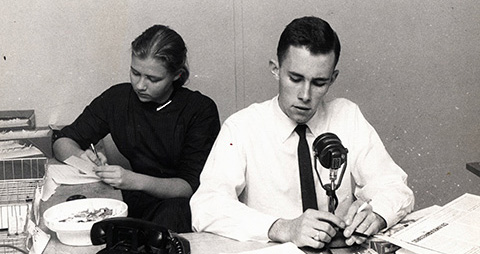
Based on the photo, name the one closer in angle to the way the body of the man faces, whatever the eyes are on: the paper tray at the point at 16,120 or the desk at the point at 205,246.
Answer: the desk

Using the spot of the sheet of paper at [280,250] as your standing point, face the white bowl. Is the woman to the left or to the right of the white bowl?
right

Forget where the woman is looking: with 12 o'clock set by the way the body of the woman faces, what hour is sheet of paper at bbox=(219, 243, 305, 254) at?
The sheet of paper is roughly at 10 o'clock from the woman.

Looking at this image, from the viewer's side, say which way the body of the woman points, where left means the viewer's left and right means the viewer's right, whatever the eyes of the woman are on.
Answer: facing the viewer and to the left of the viewer

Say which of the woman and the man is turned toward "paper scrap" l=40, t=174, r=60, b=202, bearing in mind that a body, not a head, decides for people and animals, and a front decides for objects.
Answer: the woman

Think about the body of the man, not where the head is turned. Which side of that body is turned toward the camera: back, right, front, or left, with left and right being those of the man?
front

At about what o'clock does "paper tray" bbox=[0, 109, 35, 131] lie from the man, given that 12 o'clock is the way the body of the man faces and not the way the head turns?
The paper tray is roughly at 4 o'clock from the man.

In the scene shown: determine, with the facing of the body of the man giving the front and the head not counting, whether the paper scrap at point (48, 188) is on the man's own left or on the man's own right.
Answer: on the man's own right

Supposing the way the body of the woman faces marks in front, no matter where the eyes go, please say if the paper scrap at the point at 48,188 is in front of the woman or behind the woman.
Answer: in front

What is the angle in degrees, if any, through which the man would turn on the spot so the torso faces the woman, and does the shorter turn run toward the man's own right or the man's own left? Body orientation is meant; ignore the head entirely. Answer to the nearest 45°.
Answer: approximately 135° to the man's own right

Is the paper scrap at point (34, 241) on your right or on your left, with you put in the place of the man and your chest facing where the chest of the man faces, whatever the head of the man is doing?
on your right

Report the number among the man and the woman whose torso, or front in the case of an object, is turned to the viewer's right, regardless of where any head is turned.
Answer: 0

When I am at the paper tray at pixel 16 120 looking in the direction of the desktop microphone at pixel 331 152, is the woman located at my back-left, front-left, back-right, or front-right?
front-left

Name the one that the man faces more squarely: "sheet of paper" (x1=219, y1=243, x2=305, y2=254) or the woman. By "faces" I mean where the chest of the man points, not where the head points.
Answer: the sheet of paper
